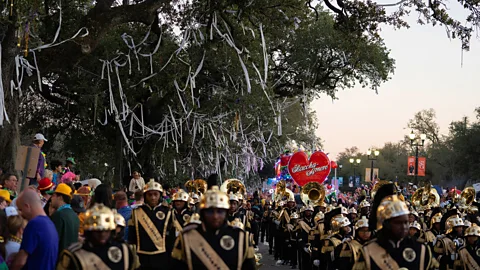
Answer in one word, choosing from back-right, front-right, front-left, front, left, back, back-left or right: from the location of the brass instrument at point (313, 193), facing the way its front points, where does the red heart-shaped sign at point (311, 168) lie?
back

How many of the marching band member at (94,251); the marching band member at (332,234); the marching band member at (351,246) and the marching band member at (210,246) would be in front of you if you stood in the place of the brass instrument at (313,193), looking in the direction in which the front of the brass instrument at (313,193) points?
4

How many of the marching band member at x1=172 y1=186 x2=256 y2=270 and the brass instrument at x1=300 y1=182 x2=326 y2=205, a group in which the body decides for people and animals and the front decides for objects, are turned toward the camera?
2

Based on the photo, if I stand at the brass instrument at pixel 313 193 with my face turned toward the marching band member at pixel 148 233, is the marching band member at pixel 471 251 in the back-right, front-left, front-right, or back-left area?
front-left

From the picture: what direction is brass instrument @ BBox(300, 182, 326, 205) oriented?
toward the camera

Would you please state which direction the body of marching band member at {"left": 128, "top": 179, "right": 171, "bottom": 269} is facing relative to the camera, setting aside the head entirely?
toward the camera

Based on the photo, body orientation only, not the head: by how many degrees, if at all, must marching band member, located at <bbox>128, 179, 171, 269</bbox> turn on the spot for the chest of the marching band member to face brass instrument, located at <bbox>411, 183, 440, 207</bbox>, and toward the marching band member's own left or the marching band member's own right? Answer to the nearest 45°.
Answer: approximately 135° to the marching band member's own left

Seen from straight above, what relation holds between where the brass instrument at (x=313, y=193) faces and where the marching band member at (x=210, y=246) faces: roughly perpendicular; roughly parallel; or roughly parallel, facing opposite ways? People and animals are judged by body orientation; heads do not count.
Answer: roughly parallel

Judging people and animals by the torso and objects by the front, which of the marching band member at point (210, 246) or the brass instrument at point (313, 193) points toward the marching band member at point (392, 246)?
the brass instrument

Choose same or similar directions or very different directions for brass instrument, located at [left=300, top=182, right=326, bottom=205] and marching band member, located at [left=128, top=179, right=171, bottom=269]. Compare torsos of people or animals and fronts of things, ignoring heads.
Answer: same or similar directions

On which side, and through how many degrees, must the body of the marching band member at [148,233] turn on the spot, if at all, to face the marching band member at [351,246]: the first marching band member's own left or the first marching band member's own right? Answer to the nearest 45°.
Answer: approximately 90° to the first marching band member's own left

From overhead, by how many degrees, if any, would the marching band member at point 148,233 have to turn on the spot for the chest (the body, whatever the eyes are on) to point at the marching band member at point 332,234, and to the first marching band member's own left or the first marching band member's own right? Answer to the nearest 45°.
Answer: approximately 135° to the first marching band member's own left

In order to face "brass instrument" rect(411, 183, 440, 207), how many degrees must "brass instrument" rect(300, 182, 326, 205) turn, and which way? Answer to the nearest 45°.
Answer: approximately 90° to its left

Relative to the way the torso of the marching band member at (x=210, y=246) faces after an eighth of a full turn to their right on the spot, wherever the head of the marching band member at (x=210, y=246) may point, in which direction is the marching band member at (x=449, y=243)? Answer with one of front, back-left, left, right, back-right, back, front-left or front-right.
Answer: back

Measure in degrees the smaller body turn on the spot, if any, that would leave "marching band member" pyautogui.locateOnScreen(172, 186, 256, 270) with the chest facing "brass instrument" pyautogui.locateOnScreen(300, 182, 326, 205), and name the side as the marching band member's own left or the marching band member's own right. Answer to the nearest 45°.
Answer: approximately 180°

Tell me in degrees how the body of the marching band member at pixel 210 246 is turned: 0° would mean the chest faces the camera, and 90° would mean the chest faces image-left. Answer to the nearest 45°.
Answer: approximately 0°

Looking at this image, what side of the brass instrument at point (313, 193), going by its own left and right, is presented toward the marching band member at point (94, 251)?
front

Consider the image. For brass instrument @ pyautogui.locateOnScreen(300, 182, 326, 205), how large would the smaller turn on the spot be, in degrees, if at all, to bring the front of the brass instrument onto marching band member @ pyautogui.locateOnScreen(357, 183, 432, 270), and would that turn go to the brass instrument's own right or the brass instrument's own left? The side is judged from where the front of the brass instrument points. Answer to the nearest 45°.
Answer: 0° — it already faces them

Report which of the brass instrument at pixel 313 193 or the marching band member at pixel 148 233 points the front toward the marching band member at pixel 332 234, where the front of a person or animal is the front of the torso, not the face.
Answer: the brass instrument

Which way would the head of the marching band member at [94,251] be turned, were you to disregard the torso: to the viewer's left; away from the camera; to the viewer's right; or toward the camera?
toward the camera
